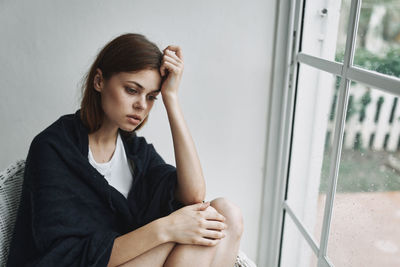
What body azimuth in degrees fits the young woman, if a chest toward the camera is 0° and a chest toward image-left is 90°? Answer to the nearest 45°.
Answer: approximately 315°

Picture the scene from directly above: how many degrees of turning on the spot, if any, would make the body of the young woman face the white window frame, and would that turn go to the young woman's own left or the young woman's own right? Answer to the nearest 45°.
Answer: approximately 90° to the young woman's own left
